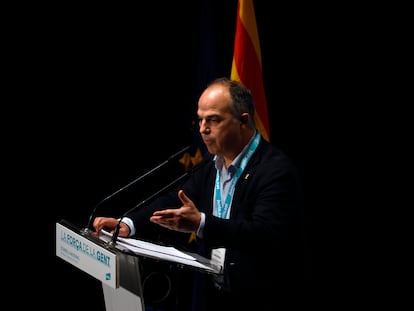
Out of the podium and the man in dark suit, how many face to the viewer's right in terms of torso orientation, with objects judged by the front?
0

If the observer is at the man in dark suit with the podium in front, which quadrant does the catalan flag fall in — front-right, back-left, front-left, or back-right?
back-right

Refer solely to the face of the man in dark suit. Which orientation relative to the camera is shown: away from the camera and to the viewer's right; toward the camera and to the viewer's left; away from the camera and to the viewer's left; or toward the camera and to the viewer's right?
toward the camera and to the viewer's left

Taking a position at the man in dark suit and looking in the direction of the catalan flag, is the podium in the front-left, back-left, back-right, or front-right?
back-left

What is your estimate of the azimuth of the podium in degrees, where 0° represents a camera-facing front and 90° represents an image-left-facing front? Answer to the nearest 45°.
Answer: approximately 45°

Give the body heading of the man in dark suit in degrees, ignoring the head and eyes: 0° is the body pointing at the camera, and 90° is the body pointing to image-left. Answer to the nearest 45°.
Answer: approximately 45°

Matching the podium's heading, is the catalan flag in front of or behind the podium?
behind

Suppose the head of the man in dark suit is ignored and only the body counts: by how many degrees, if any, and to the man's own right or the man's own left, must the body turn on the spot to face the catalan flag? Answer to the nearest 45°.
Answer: approximately 135° to the man's own right
